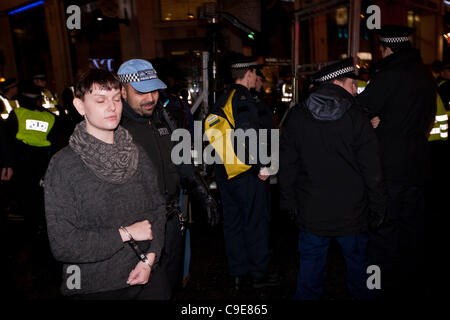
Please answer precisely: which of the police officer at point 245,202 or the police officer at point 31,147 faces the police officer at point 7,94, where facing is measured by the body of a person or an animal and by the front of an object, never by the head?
the police officer at point 31,147

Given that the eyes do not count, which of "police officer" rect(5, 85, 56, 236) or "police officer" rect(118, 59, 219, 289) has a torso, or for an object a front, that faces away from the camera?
"police officer" rect(5, 85, 56, 236)

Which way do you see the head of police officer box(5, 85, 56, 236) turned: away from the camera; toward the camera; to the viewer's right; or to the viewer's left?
away from the camera

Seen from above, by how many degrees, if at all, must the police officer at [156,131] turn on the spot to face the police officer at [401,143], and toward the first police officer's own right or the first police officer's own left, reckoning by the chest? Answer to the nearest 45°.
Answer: approximately 45° to the first police officer's own left

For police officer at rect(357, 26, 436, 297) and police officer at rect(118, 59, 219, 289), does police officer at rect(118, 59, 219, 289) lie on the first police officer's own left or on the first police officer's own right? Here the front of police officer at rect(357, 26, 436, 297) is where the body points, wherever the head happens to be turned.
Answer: on the first police officer's own left

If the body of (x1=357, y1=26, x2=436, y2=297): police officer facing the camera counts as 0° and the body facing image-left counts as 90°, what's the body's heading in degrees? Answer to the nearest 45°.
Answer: approximately 135°

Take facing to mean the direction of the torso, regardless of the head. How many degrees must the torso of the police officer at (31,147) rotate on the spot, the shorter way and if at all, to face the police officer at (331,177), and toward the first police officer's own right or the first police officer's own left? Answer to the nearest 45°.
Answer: approximately 135° to the first police officer's own right

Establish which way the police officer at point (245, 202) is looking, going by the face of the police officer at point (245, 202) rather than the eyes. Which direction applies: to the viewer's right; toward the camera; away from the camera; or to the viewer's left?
to the viewer's right

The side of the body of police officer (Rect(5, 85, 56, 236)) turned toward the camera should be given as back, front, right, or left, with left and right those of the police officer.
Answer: back
